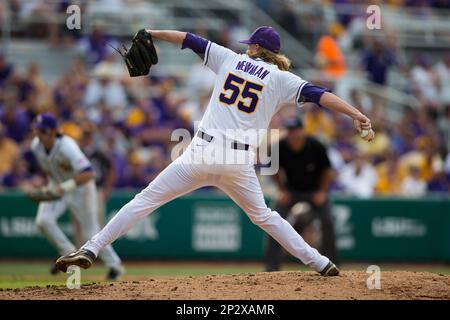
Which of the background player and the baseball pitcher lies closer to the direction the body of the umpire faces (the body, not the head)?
the baseball pitcher

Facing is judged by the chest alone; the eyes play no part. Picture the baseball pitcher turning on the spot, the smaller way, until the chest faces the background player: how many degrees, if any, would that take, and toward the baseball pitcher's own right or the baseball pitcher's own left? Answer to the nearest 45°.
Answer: approximately 45° to the baseball pitcher's own left

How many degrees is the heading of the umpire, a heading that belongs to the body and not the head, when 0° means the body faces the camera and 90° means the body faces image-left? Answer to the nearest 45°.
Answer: approximately 0°

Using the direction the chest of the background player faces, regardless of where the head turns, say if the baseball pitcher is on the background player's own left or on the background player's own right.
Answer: on the background player's own left

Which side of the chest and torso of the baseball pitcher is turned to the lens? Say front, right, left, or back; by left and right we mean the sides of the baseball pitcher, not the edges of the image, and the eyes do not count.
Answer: back

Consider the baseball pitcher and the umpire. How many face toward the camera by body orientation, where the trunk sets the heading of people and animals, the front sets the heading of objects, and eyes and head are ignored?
1

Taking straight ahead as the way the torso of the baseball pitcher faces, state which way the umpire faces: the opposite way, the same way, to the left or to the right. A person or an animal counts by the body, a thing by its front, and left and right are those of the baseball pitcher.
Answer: the opposite way

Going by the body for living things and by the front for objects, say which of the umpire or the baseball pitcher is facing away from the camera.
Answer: the baseball pitcher

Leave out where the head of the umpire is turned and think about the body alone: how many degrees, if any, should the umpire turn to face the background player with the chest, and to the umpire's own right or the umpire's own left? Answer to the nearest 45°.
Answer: approximately 90° to the umpire's own right
